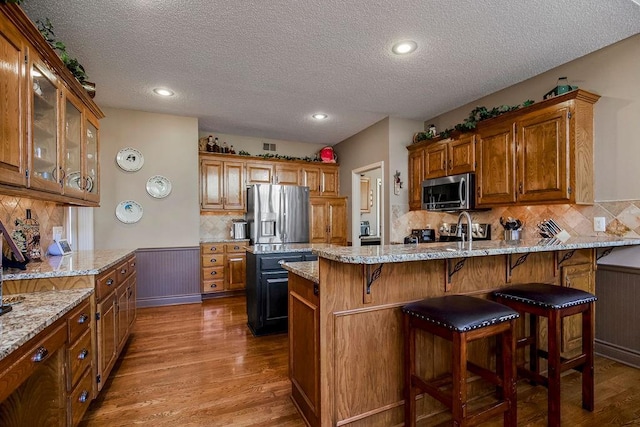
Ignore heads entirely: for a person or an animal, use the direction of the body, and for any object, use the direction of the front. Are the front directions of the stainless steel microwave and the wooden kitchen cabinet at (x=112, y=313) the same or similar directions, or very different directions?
very different directions

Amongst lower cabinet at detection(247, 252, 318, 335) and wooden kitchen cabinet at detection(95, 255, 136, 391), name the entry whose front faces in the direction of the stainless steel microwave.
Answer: the wooden kitchen cabinet

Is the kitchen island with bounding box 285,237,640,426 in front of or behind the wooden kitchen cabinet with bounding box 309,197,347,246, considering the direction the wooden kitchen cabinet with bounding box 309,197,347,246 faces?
in front

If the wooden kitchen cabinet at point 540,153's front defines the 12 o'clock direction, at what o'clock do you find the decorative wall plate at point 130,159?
The decorative wall plate is roughly at 1 o'clock from the wooden kitchen cabinet.

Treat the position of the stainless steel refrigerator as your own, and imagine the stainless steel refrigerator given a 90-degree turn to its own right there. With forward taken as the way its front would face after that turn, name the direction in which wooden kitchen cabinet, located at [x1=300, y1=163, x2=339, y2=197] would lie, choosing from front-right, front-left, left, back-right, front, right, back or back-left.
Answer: back-right

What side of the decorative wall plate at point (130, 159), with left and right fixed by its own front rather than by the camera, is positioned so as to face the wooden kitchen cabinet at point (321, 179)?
left

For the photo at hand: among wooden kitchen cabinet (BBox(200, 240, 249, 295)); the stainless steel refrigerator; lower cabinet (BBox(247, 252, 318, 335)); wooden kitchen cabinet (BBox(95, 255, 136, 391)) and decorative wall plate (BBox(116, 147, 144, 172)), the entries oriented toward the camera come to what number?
4

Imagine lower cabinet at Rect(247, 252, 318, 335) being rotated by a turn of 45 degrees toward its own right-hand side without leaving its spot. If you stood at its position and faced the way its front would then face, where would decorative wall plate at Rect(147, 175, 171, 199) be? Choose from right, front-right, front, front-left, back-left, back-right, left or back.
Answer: right

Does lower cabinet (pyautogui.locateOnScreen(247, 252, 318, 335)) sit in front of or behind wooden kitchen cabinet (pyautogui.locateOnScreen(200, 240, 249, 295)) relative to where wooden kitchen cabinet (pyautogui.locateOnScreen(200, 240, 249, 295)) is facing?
in front

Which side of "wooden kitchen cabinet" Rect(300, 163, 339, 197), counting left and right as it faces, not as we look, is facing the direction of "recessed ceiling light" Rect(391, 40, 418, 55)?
front

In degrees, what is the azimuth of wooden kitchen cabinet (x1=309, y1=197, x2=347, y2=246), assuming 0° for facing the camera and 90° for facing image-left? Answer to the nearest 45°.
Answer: approximately 0°

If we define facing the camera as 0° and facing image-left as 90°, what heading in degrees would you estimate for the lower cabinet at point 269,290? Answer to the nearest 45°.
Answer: approximately 0°

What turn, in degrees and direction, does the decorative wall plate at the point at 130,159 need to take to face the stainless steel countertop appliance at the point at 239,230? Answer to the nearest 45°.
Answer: approximately 90° to its left

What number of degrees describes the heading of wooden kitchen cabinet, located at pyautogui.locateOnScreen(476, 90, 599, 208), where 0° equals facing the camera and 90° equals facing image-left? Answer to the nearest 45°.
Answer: approximately 45°

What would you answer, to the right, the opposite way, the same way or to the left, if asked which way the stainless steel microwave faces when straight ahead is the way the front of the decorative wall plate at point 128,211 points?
to the right
